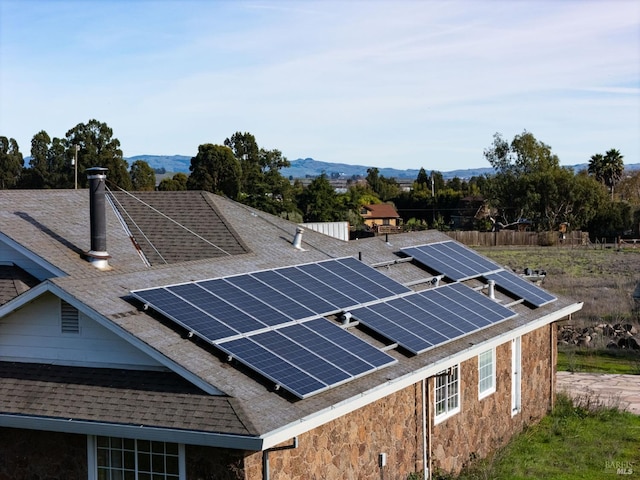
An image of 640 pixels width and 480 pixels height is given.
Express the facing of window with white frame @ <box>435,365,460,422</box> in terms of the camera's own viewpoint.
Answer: facing the viewer and to the right of the viewer

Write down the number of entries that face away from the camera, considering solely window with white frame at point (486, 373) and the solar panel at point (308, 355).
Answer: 0

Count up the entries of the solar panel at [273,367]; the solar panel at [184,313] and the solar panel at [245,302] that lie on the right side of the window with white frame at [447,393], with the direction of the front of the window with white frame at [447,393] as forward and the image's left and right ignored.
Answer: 3

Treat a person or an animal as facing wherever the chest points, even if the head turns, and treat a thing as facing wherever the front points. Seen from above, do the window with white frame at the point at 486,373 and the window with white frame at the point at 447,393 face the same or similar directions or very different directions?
same or similar directions

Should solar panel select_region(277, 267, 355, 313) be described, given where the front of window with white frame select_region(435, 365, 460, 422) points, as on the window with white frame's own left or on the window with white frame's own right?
on the window with white frame's own right

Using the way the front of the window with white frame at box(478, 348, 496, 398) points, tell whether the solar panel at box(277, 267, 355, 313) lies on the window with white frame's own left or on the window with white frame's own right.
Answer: on the window with white frame's own right

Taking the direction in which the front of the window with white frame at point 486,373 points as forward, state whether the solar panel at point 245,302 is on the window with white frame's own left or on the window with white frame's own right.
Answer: on the window with white frame's own right

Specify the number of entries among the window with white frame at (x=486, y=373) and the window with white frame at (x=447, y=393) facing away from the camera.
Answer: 0

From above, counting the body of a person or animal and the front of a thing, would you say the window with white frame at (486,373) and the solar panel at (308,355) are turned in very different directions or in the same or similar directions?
same or similar directions

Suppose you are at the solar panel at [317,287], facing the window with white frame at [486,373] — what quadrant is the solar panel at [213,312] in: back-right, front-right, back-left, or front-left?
back-right

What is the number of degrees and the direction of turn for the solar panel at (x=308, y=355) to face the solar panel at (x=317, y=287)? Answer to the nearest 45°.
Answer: approximately 135° to its left

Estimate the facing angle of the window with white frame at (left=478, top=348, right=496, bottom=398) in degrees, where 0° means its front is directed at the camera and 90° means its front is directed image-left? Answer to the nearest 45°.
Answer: approximately 315°

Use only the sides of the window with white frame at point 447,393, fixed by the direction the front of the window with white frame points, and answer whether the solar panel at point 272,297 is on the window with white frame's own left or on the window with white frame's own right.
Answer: on the window with white frame's own right

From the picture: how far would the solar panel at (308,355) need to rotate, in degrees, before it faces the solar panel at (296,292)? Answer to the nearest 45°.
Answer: approximately 135° to its left
